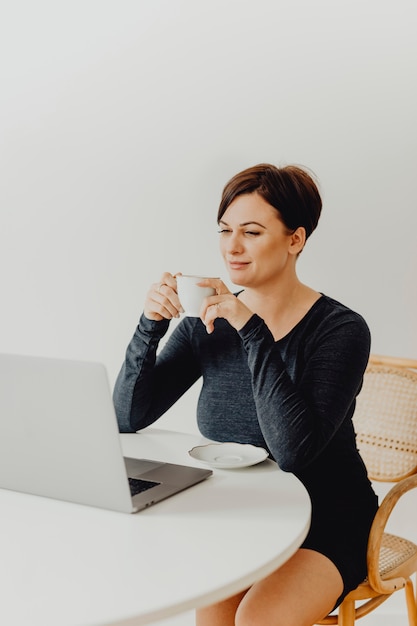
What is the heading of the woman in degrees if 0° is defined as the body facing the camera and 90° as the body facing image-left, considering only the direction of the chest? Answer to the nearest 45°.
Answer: approximately 45°

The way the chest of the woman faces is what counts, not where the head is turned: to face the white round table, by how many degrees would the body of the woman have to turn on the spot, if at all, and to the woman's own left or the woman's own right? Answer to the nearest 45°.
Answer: approximately 45° to the woman's own left

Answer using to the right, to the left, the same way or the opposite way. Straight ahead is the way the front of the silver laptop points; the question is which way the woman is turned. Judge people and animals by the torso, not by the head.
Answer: the opposite way

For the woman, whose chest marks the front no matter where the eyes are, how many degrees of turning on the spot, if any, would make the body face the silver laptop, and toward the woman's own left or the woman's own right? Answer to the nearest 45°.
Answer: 0° — they already face it

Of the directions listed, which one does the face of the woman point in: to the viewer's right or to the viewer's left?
to the viewer's left
